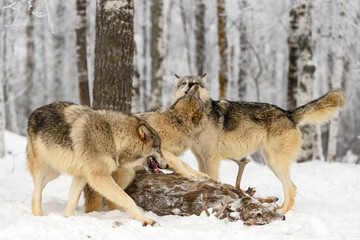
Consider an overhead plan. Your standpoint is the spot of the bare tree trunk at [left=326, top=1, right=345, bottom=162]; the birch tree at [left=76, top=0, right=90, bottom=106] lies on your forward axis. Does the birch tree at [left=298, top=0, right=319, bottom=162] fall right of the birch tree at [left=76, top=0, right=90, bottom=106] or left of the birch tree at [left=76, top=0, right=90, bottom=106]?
left

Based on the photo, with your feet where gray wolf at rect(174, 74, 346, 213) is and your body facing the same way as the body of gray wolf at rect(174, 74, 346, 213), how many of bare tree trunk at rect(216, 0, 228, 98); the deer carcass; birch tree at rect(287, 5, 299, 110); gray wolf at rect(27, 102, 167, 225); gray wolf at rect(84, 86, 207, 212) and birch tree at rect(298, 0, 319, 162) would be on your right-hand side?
3

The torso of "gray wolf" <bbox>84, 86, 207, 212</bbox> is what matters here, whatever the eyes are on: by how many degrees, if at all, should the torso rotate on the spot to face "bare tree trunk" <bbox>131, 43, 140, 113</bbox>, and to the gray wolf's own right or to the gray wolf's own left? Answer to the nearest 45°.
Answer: approximately 90° to the gray wolf's own left

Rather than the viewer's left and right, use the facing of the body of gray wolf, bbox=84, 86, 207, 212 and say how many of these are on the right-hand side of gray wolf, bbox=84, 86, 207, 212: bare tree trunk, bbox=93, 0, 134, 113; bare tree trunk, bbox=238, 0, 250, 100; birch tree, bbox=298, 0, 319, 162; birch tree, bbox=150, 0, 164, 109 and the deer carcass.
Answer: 1

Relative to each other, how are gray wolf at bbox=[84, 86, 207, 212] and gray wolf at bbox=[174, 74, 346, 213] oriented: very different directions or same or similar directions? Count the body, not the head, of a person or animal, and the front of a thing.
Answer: very different directions

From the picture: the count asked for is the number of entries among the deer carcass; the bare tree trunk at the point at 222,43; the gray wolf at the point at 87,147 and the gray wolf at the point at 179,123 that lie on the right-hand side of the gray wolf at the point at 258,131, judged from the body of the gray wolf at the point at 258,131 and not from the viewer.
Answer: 1

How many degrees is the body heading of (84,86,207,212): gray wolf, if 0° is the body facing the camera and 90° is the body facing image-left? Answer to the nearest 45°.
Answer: approximately 270°

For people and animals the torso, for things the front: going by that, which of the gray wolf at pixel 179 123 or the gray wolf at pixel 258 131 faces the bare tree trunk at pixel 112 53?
the gray wolf at pixel 258 131

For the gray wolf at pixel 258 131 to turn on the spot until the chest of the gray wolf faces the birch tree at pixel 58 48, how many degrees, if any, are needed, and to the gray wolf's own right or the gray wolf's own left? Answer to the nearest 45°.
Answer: approximately 45° to the gray wolf's own right

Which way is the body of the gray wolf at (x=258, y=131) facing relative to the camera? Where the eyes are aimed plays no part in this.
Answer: to the viewer's left

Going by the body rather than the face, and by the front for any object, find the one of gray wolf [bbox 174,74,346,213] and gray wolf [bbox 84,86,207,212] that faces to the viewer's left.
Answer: gray wolf [bbox 174,74,346,213]

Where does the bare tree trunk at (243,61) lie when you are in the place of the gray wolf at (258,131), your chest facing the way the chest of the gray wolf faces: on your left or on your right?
on your right
